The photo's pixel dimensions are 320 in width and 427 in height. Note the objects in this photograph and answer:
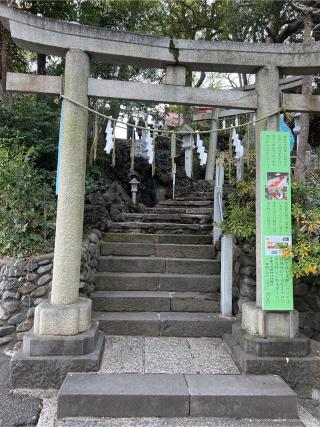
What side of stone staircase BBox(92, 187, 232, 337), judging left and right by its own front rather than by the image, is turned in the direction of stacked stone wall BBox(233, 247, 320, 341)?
left

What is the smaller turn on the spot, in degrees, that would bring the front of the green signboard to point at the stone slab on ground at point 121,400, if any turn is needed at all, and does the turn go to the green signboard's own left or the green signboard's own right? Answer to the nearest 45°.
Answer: approximately 45° to the green signboard's own right

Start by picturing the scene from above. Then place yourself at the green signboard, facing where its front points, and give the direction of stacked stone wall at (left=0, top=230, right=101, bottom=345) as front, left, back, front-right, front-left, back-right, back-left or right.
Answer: right

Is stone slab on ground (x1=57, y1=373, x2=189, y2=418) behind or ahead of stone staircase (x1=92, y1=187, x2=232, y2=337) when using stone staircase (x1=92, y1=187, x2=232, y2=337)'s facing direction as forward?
ahead

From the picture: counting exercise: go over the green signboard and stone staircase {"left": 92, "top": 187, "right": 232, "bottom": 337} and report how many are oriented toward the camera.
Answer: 2

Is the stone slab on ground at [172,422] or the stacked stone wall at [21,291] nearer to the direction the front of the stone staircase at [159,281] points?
the stone slab on ground

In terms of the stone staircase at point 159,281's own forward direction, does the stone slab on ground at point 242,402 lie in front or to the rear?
in front

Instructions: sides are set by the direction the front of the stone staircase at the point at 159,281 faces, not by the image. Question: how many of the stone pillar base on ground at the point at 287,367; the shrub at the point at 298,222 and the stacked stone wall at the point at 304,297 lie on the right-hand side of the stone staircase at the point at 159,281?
0

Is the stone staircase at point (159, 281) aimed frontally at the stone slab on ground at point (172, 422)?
yes

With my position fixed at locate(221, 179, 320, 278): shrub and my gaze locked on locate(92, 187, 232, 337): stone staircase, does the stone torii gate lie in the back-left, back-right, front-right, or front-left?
front-left

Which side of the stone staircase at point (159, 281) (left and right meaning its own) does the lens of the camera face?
front

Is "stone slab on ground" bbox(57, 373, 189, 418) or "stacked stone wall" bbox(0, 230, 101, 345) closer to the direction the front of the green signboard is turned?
the stone slab on ground

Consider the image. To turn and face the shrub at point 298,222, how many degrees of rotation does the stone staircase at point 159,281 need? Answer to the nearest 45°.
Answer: approximately 45° to its left

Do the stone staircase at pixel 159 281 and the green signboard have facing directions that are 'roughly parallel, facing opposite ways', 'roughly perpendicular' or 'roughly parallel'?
roughly parallel

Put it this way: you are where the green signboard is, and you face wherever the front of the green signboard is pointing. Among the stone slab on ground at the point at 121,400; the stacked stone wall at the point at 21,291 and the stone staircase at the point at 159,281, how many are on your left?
0
